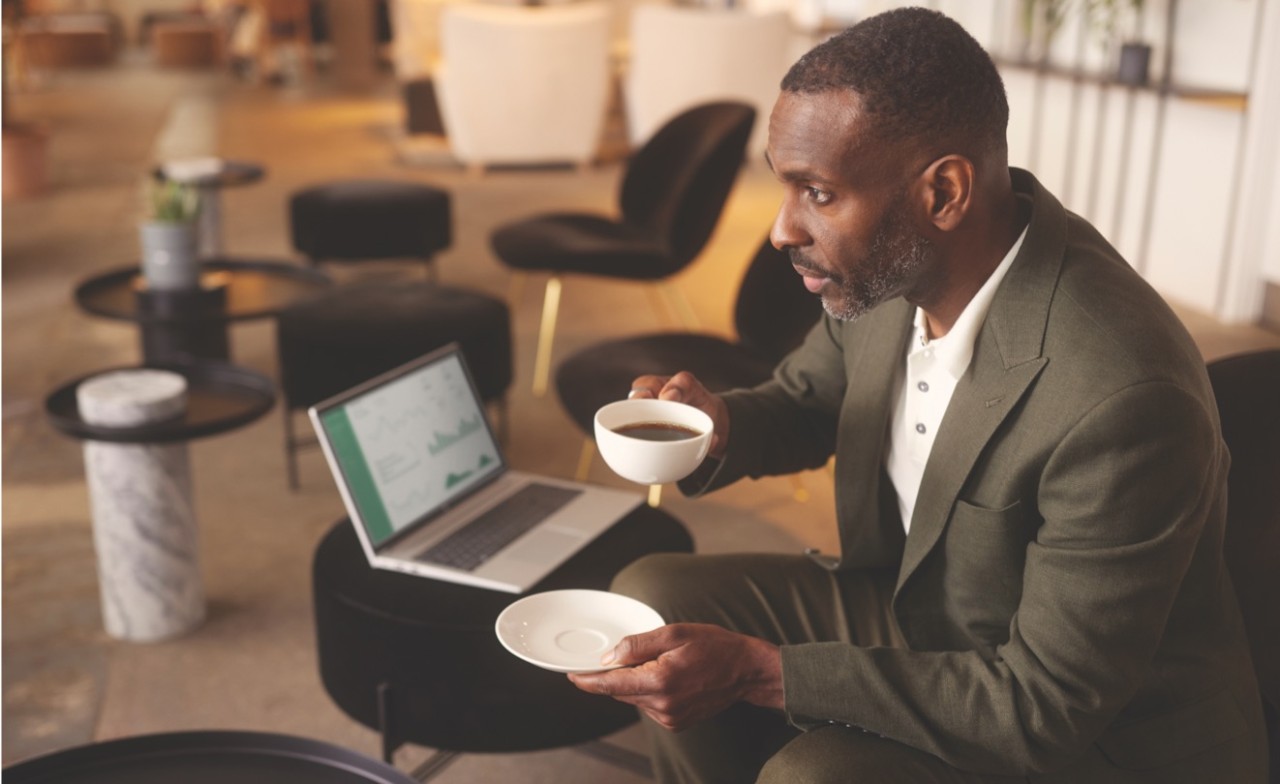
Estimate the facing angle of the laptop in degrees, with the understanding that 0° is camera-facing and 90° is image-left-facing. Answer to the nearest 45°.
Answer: approximately 315°

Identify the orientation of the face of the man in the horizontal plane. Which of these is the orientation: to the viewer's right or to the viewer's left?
to the viewer's left

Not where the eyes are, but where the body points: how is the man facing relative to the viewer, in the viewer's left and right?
facing the viewer and to the left of the viewer

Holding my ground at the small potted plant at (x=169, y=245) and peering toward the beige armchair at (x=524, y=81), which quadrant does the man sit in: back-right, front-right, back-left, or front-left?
back-right

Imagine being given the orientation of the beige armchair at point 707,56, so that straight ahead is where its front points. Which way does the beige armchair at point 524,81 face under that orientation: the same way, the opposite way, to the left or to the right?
the same way

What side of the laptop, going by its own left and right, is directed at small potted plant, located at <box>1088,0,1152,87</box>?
left
